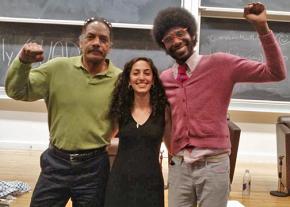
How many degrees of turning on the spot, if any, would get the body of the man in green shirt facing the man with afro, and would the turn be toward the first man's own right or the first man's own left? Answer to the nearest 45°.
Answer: approximately 90° to the first man's own left

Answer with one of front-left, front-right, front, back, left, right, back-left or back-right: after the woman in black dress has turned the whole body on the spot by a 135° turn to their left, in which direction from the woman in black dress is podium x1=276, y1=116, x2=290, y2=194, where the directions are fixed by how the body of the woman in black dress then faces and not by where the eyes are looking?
front

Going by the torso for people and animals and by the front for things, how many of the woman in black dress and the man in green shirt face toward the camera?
2

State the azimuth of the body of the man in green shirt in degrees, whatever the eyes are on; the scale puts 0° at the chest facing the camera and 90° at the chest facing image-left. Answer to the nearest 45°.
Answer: approximately 0°

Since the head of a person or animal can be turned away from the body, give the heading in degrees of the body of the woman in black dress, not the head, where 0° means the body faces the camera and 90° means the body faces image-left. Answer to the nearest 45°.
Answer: approximately 0°
